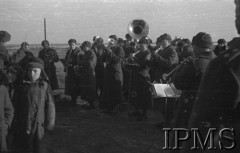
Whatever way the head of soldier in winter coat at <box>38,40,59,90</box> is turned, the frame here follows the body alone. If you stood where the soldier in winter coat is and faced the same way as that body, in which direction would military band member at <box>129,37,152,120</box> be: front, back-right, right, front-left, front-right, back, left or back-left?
front-left

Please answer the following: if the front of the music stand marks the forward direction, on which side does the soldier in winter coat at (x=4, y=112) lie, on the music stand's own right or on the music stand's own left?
on the music stand's own right

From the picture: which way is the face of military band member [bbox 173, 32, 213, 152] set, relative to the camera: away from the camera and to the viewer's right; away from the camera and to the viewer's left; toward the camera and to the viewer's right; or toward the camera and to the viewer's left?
away from the camera and to the viewer's left

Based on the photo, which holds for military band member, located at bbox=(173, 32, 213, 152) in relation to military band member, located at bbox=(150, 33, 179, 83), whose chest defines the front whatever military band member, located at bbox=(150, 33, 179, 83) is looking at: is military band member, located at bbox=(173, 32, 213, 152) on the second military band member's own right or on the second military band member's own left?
on the second military band member's own left

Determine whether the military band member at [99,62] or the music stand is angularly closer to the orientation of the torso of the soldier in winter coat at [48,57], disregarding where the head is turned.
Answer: the music stand

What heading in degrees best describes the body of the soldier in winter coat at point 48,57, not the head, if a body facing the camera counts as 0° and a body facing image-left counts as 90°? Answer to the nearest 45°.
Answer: approximately 0°

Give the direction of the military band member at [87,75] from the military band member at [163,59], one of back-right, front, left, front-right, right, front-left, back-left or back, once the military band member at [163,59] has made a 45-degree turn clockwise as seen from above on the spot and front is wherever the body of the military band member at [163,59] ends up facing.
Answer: front-right

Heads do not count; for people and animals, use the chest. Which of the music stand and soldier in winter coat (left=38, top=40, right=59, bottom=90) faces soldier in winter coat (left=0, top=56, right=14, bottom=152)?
soldier in winter coat (left=38, top=40, right=59, bottom=90)

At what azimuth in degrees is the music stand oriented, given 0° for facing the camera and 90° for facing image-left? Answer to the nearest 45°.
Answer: approximately 315°

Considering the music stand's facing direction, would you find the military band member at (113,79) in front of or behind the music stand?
behind

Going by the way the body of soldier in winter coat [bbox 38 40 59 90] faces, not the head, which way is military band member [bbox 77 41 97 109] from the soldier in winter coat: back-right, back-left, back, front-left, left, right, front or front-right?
front-left
